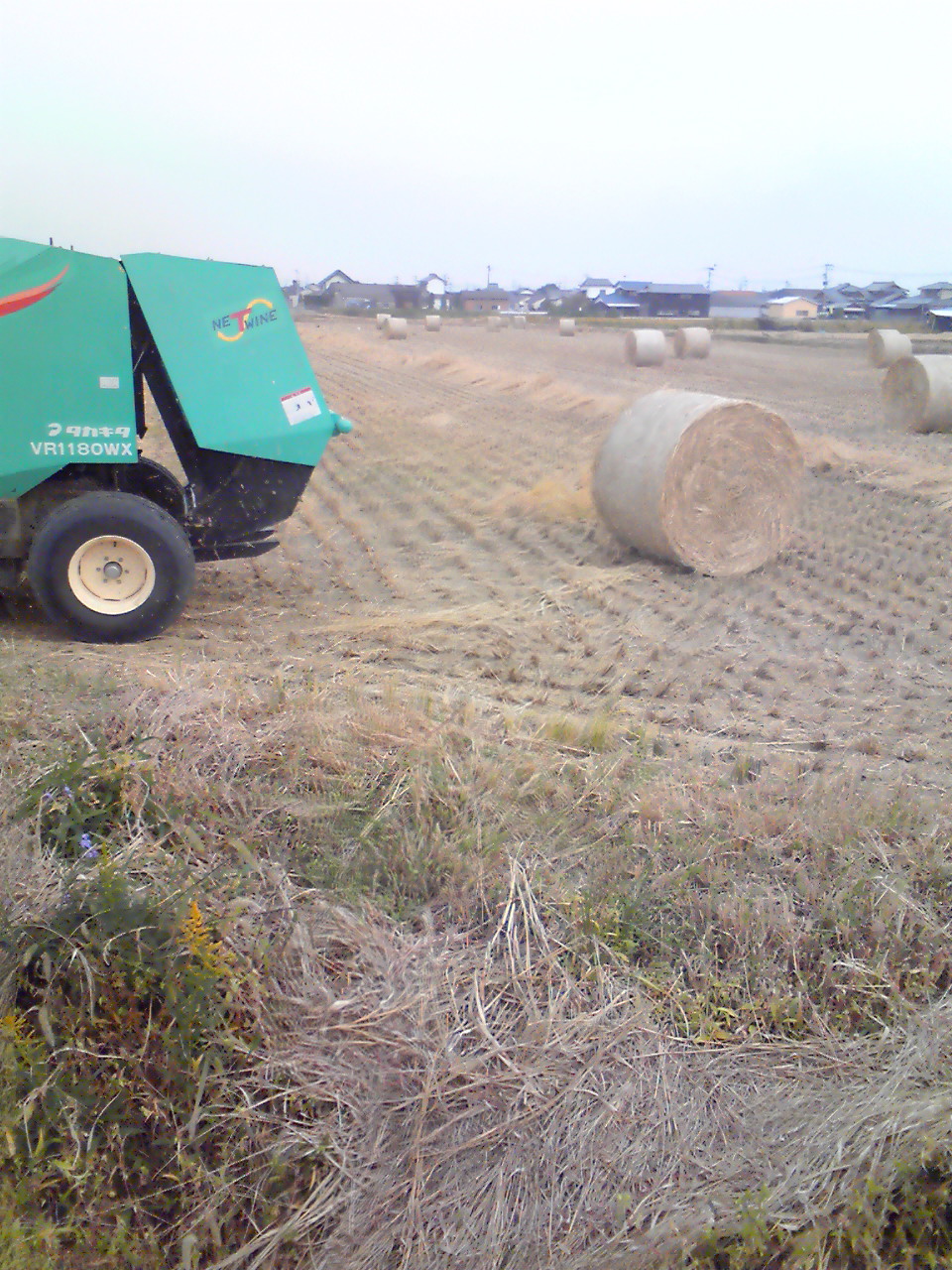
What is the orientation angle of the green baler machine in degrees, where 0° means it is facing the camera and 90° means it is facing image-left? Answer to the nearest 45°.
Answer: approximately 90°

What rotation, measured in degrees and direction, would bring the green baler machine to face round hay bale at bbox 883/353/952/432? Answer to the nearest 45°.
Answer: approximately 135° to its right

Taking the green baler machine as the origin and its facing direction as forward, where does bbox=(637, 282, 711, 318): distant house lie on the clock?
The distant house is roughly at 4 o'clock from the green baler machine.

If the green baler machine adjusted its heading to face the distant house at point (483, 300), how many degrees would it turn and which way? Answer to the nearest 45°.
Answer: approximately 90° to its right

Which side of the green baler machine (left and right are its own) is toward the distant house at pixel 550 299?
right

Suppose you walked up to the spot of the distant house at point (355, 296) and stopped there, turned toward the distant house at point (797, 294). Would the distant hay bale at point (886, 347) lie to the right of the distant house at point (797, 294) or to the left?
right

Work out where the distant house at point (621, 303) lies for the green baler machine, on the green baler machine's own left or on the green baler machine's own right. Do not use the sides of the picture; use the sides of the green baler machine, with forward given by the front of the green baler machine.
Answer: on the green baler machine's own right

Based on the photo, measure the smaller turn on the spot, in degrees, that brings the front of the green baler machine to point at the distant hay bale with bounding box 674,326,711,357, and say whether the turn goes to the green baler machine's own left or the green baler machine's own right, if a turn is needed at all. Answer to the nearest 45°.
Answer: approximately 135° to the green baler machine's own right

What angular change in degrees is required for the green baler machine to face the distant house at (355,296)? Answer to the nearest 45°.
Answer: approximately 90° to its right

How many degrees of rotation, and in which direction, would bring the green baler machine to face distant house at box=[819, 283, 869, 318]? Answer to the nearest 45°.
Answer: approximately 135° to its right

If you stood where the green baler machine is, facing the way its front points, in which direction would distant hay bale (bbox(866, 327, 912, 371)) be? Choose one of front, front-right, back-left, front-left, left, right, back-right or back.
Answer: back-right
